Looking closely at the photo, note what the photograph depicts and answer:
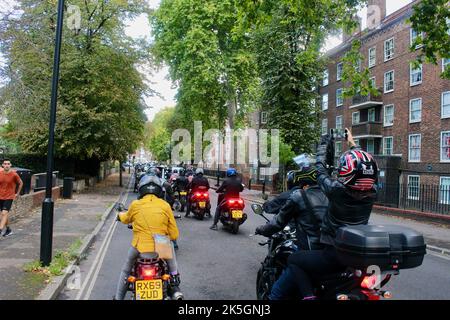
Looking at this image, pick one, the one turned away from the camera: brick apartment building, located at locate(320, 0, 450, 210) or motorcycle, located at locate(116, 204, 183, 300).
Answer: the motorcycle

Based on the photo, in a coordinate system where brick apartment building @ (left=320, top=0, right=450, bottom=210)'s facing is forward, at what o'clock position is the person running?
The person running is roughly at 11 o'clock from the brick apartment building.

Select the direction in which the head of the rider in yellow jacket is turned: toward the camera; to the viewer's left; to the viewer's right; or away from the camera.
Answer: away from the camera

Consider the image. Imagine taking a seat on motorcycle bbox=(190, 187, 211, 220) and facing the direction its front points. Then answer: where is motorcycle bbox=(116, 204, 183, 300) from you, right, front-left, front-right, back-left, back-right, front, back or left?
back

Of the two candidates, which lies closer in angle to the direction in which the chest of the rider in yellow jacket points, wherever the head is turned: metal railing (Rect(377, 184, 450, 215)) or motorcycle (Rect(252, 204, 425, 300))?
the metal railing

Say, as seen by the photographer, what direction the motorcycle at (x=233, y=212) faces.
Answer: facing away from the viewer

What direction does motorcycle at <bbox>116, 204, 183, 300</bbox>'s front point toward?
away from the camera

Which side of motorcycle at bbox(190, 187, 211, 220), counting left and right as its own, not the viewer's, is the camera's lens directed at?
back
